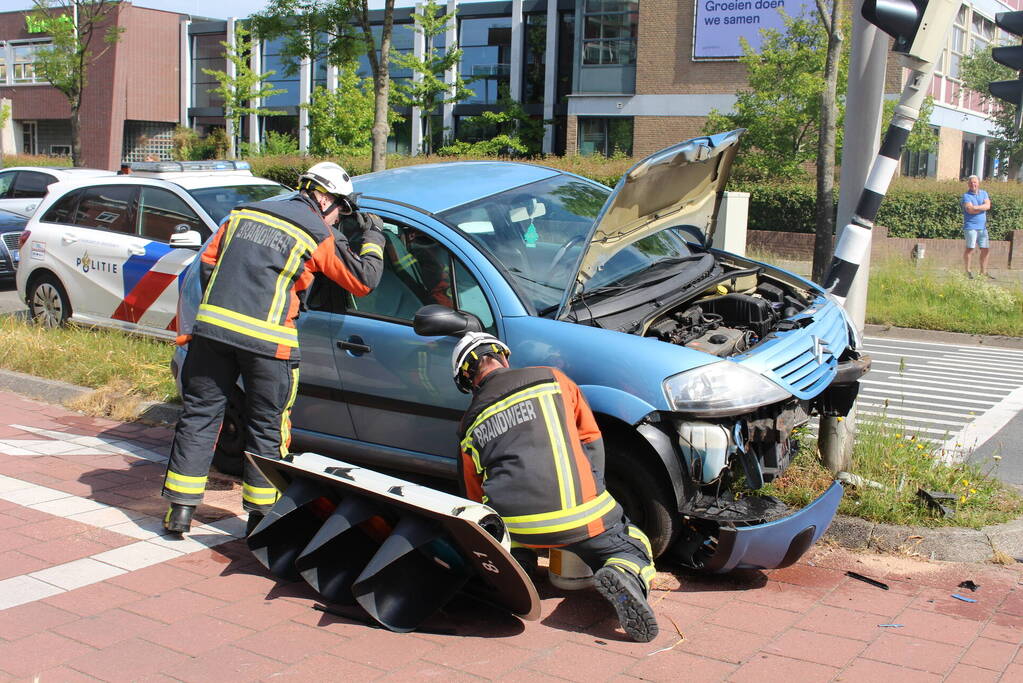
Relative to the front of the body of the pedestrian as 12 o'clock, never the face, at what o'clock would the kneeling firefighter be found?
The kneeling firefighter is roughly at 12 o'clock from the pedestrian.

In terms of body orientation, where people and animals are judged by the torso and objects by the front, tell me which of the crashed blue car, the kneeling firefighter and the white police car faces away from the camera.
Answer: the kneeling firefighter

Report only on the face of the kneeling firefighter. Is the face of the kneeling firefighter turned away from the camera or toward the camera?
away from the camera

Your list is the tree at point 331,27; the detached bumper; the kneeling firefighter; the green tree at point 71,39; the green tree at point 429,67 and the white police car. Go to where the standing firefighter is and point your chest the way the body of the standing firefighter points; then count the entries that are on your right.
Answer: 2

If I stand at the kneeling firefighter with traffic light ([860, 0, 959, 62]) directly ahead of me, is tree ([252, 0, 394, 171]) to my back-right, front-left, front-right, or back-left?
front-left

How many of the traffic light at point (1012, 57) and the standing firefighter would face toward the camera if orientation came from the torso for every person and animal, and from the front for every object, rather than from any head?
0

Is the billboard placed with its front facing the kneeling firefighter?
yes

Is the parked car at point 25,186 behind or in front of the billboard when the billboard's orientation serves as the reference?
in front

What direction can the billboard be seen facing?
toward the camera

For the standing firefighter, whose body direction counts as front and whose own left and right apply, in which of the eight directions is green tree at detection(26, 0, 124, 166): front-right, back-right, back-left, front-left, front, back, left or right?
front-left

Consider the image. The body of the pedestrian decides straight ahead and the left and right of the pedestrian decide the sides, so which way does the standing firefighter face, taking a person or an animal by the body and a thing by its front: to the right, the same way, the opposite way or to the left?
the opposite way

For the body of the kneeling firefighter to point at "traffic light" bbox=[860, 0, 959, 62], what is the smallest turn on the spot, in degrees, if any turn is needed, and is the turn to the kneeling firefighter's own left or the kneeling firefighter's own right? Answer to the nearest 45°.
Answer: approximately 45° to the kneeling firefighter's own right

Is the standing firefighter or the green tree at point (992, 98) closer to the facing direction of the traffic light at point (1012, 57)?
the standing firefighter

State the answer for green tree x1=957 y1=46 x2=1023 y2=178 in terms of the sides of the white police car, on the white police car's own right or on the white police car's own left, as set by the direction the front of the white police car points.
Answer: on the white police car's own left

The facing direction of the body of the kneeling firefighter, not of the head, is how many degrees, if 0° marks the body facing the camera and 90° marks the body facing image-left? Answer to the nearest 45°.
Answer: approximately 180°

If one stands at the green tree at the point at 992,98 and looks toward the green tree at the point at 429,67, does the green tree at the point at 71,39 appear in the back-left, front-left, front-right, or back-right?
front-left

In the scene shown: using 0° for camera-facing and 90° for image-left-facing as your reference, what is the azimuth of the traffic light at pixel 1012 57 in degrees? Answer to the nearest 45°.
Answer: approximately 90°
